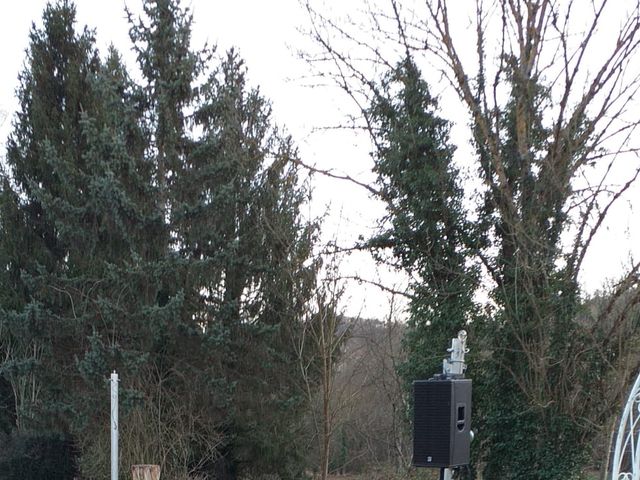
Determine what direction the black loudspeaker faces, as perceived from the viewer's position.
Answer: facing the viewer and to the left of the viewer

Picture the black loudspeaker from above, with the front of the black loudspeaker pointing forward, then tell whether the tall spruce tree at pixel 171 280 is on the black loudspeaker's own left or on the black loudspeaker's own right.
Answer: on the black loudspeaker's own right

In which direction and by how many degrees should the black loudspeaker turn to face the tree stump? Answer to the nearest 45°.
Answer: approximately 90° to its right

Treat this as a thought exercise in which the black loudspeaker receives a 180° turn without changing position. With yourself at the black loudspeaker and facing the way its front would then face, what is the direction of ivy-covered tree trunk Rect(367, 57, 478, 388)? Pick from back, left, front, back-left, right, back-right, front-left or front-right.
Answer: front-left

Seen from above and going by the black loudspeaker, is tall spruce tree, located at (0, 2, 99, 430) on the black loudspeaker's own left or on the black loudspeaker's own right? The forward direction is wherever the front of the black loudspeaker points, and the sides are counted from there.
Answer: on the black loudspeaker's own right

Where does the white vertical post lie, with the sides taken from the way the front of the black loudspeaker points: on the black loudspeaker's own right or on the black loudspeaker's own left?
on the black loudspeaker's own right
